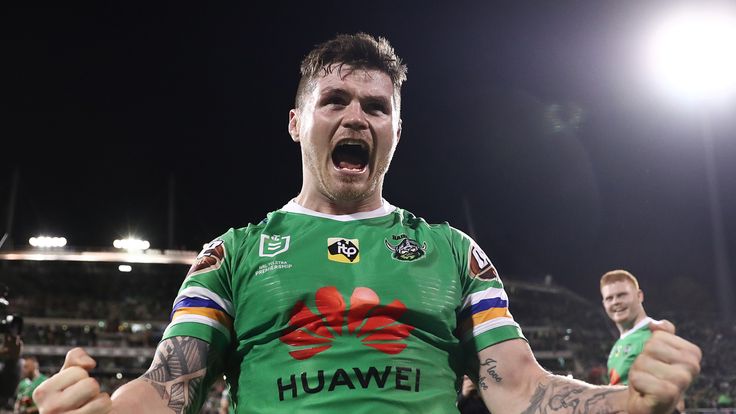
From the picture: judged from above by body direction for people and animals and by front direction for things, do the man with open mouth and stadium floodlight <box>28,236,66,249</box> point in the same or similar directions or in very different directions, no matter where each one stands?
same or similar directions

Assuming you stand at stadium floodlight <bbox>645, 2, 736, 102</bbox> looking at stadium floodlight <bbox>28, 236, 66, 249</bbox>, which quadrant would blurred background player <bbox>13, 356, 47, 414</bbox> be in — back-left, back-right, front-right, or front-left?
front-left

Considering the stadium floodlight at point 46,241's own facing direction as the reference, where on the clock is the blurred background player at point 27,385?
The blurred background player is roughly at 12 o'clock from the stadium floodlight.

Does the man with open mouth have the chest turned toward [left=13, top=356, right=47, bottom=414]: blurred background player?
no

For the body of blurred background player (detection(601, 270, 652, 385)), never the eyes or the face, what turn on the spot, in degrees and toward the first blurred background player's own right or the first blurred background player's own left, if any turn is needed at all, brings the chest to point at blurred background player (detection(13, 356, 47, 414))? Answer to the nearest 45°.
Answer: approximately 45° to the first blurred background player's own right

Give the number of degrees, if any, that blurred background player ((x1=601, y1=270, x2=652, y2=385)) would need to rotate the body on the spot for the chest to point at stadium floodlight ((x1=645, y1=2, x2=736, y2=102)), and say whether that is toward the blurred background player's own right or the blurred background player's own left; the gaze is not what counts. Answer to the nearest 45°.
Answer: approximately 135° to the blurred background player's own right

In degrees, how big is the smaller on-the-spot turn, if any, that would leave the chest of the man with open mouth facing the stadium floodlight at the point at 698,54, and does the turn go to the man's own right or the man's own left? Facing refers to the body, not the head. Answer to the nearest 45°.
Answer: approximately 135° to the man's own left

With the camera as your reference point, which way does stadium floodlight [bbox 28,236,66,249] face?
facing the viewer

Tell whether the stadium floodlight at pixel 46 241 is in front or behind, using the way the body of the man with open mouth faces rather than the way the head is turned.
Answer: behind

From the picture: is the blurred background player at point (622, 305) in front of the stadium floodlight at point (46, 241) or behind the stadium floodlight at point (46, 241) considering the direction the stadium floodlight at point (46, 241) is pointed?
in front

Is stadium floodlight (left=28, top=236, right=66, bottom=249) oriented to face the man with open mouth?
yes

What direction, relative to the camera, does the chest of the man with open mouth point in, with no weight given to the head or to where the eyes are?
toward the camera

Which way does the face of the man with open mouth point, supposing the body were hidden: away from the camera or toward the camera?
toward the camera

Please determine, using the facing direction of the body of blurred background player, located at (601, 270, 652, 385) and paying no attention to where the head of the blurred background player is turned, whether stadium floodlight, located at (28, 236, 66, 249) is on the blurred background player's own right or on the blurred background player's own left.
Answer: on the blurred background player's own right
